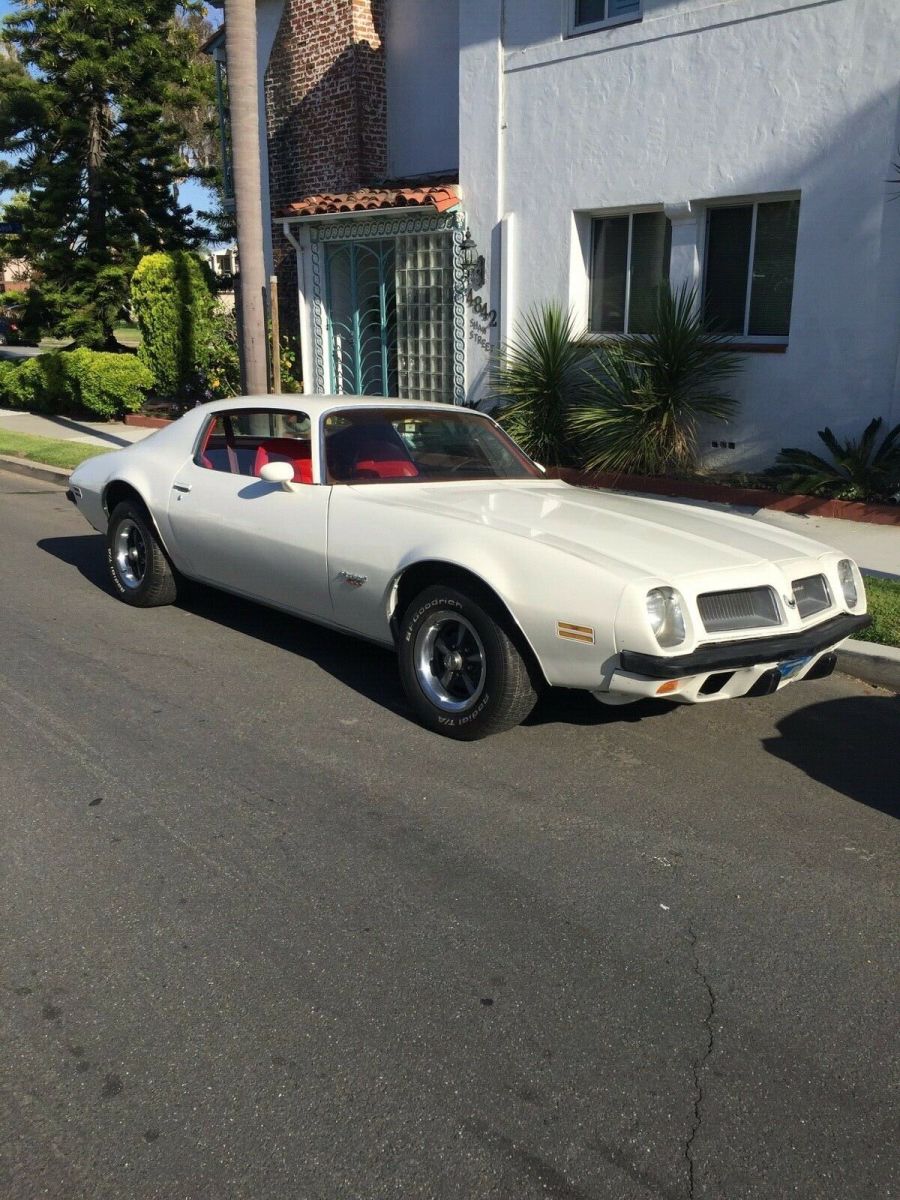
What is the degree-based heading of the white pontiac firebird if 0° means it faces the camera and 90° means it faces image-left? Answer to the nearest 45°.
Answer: approximately 315°

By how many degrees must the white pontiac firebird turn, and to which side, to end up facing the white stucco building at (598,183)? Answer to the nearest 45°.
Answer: approximately 135° to its left

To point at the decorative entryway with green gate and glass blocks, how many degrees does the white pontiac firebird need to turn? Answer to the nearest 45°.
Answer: approximately 135° to its left

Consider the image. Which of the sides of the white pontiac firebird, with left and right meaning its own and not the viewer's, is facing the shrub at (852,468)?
left

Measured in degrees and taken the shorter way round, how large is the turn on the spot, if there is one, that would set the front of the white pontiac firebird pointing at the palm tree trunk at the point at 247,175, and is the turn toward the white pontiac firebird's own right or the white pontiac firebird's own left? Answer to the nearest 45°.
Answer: approximately 135° to the white pontiac firebird's own left

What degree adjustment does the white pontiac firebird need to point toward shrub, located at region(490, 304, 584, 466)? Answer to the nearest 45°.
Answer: approximately 135° to its left

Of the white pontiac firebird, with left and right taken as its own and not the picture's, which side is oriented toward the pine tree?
back

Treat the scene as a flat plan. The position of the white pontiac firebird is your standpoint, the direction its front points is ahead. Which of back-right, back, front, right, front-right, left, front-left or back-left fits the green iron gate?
back-left

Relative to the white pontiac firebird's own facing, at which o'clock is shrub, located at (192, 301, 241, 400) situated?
The shrub is roughly at 7 o'clock from the white pontiac firebird.
